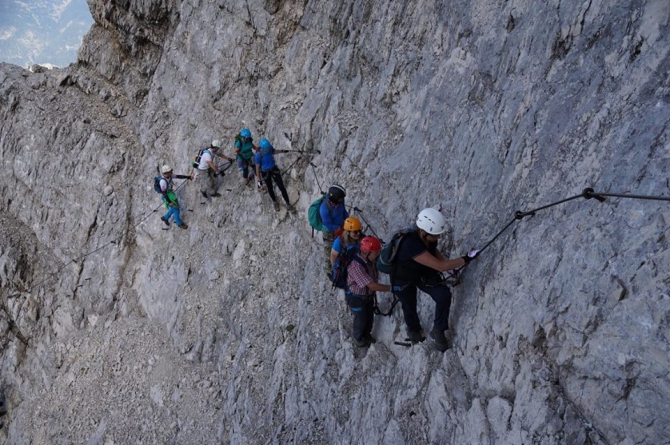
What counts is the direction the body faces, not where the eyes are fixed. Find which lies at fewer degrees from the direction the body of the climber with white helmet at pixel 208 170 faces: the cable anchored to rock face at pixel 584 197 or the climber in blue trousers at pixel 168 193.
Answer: the cable anchored to rock face

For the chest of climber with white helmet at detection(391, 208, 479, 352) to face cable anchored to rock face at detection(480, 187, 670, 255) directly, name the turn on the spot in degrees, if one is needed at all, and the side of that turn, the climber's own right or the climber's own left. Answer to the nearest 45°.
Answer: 0° — they already face it

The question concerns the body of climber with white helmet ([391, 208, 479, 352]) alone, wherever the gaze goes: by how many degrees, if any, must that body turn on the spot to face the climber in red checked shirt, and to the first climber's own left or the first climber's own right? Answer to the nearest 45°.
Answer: approximately 180°

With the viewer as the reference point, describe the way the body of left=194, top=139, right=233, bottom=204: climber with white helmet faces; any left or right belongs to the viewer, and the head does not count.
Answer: facing to the right of the viewer

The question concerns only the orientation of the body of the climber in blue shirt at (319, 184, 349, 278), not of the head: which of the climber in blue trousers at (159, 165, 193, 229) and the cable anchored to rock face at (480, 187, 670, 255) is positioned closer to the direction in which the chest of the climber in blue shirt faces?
the cable anchored to rock face
